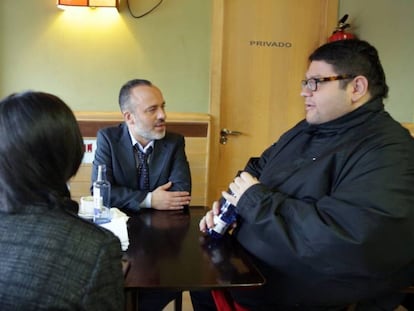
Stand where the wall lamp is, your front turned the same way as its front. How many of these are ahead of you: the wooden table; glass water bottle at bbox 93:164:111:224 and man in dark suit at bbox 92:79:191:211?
3

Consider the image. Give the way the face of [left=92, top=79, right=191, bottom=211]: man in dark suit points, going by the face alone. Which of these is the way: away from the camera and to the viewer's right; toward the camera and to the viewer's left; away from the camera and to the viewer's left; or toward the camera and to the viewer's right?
toward the camera and to the viewer's right

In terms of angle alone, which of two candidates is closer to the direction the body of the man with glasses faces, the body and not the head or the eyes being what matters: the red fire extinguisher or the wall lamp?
the wall lamp

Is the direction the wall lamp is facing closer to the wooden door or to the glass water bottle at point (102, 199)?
the glass water bottle

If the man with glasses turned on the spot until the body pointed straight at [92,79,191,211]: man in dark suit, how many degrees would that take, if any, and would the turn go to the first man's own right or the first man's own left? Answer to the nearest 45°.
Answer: approximately 45° to the first man's own right

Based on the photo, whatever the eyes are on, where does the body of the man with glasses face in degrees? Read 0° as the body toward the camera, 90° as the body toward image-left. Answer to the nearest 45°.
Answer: approximately 90°

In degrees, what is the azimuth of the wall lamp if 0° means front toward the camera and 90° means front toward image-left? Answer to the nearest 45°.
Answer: approximately 0°

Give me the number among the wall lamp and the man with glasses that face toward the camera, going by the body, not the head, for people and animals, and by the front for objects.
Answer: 1

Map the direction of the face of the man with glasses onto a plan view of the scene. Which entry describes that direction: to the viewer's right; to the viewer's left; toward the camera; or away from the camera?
to the viewer's left

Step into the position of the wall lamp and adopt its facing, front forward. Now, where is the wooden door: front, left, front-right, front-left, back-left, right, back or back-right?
left

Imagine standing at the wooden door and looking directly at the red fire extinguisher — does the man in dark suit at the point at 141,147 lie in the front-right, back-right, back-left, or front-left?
back-right

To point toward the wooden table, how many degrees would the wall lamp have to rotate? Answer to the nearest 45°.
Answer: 0° — it already faces it

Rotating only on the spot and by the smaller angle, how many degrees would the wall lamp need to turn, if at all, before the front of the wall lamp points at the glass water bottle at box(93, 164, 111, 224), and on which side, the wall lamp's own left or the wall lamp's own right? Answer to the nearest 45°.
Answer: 0° — it already faces it
